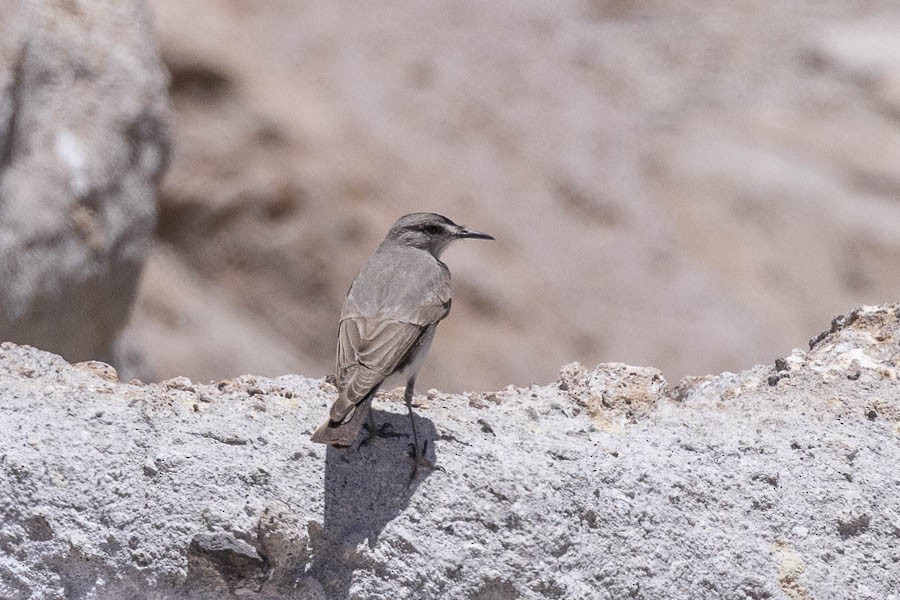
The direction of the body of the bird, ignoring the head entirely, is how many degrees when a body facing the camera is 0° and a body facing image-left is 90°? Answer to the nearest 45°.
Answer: approximately 225°
